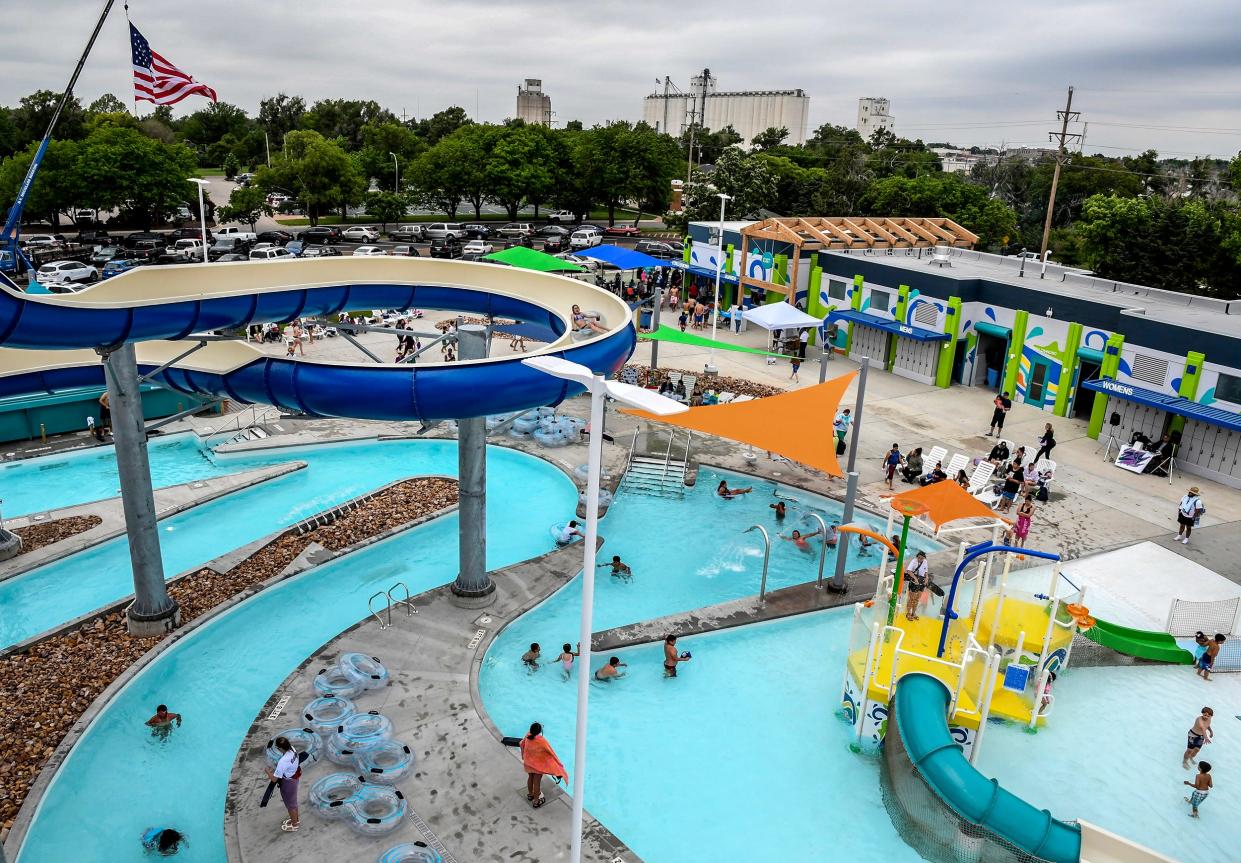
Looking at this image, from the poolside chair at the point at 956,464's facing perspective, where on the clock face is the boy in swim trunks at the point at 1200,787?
The boy in swim trunks is roughly at 10 o'clock from the poolside chair.

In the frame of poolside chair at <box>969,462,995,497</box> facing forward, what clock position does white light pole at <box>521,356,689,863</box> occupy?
The white light pole is roughly at 11 o'clock from the poolside chair.

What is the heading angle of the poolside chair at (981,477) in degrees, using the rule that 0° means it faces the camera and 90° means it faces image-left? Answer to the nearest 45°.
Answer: approximately 45°

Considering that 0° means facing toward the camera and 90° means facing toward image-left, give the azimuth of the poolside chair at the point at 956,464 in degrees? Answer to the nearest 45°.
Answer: approximately 45°
